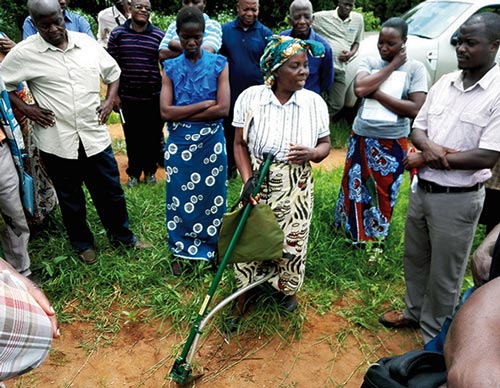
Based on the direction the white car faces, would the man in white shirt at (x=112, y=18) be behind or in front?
in front

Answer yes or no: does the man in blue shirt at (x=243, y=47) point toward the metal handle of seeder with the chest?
yes

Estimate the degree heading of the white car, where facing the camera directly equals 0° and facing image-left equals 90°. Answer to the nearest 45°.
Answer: approximately 45°

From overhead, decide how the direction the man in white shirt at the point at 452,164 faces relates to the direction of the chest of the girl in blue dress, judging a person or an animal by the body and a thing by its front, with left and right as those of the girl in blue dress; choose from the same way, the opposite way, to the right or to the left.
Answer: to the right

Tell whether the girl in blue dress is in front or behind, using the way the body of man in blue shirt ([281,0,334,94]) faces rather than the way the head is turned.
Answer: in front

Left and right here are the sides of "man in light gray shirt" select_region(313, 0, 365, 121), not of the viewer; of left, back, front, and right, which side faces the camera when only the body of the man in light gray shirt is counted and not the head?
front

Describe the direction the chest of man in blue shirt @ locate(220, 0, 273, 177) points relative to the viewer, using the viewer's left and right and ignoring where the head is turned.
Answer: facing the viewer

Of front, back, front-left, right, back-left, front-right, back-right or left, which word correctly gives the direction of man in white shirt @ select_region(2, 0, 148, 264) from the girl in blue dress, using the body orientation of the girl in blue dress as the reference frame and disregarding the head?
right

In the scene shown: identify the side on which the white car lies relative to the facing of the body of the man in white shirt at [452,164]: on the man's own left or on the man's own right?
on the man's own right

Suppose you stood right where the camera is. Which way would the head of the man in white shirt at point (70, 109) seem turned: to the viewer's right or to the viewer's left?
to the viewer's right

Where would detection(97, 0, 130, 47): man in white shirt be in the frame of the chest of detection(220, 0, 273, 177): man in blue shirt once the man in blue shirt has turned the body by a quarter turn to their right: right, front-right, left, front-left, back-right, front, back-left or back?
front-right

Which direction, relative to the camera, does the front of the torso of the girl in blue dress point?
toward the camera
